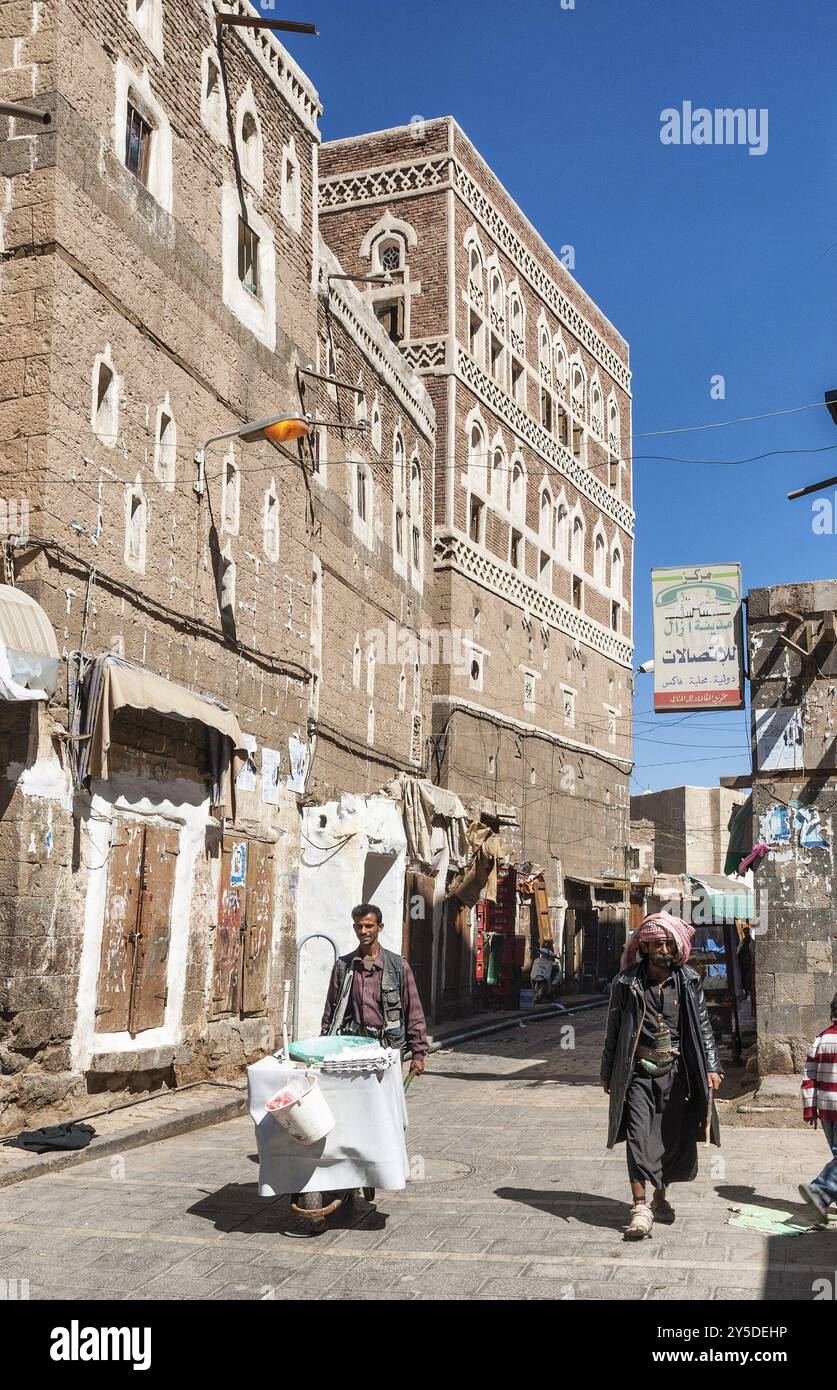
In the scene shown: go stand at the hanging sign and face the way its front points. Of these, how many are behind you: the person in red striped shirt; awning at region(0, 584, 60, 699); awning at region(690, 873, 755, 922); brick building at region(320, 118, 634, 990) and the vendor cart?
2

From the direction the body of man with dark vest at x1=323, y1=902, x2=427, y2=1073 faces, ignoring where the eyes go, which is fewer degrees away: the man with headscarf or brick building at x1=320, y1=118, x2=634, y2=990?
the man with headscarf

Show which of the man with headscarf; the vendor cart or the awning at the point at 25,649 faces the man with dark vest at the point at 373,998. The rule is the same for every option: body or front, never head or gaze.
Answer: the awning

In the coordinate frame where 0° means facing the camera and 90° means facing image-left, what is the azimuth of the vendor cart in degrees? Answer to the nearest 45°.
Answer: approximately 0°

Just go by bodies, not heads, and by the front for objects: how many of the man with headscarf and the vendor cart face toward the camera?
2

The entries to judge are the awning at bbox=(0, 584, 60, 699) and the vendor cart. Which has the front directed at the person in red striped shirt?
the awning

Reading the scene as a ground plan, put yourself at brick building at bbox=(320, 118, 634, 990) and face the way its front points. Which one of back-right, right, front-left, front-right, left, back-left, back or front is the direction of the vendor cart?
front-right

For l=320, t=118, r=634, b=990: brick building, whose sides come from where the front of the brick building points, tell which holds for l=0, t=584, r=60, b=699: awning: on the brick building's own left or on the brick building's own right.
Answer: on the brick building's own right

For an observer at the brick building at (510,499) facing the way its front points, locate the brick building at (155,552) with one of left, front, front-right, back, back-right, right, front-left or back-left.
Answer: front-right
